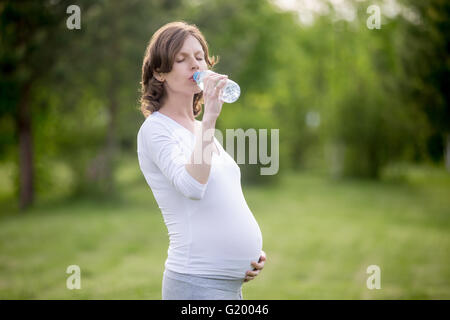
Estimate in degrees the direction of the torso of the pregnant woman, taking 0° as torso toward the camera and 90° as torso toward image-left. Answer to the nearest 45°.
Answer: approximately 315°

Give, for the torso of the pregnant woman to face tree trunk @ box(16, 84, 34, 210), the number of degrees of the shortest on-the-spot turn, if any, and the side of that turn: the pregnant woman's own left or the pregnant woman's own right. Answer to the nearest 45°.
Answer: approximately 135° to the pregnant woman's own left
